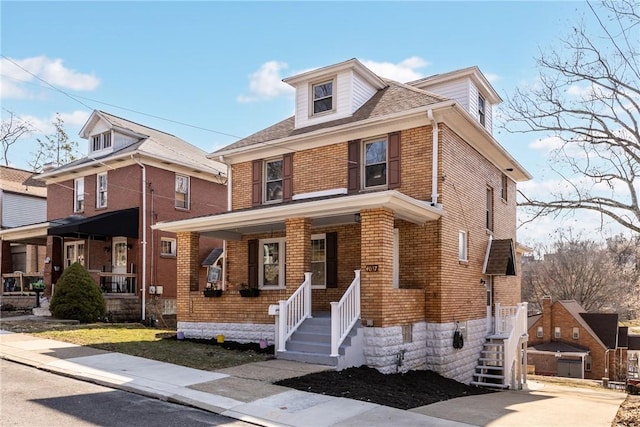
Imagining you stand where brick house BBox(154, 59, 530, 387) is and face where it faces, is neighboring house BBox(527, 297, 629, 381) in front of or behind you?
behind

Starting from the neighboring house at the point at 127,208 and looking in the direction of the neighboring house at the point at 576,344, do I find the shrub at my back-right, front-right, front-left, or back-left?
back-right

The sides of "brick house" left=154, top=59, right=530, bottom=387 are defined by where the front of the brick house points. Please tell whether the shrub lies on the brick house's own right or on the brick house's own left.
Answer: on the brick house's own right

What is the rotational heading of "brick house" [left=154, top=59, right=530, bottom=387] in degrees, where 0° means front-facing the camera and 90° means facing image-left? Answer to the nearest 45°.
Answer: approximately 45°

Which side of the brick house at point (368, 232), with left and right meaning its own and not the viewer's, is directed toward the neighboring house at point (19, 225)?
right

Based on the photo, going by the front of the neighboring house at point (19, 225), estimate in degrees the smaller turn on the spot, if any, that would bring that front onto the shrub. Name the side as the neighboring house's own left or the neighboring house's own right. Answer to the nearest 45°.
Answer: approximately 45° to the neighboring house's own left

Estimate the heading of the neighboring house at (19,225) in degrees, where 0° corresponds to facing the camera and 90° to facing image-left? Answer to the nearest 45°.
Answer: approximately 45°

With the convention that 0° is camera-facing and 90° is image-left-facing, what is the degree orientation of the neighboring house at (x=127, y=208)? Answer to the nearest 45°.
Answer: approximately 45°
